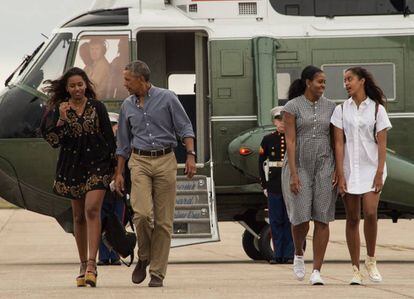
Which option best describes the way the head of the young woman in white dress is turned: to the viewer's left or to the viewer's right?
to the viewer's left

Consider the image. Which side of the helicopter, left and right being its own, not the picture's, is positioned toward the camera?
left

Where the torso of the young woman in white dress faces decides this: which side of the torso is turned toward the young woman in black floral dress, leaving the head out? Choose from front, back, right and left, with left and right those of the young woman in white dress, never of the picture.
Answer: right

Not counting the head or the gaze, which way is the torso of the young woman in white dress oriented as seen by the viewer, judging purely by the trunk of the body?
toward the camera

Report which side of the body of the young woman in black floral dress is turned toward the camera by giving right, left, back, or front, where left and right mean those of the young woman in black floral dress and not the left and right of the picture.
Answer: front

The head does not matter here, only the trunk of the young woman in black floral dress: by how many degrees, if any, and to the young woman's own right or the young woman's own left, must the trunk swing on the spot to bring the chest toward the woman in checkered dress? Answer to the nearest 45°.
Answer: approximately 90° to the young woman's own left

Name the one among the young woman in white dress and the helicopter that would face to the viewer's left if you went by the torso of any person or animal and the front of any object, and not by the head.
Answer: the helicopter

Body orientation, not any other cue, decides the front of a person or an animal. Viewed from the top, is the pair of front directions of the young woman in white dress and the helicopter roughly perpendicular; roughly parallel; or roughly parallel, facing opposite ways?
roughly perpendicular

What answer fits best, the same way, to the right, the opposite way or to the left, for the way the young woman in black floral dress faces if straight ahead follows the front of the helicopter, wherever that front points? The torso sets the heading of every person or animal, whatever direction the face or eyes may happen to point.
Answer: to the left

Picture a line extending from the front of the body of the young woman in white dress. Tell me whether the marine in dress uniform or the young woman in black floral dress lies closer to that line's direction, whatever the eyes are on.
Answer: the young woman in black floral dress
